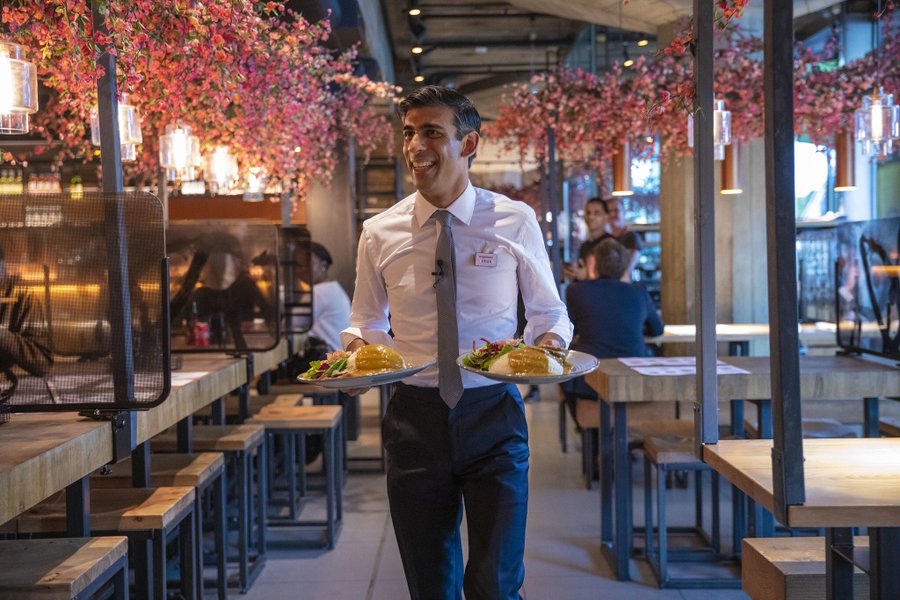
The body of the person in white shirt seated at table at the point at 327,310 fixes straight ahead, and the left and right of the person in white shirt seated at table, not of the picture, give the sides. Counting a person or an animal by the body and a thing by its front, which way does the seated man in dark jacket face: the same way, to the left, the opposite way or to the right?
to the right

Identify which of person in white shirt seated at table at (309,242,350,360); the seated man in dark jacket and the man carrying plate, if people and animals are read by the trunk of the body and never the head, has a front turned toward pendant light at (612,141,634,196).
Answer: the seated man in dark jacket

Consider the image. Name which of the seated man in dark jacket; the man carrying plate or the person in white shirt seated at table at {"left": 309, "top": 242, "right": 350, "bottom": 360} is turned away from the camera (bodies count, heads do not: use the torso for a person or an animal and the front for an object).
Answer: the seated man in dark jacket

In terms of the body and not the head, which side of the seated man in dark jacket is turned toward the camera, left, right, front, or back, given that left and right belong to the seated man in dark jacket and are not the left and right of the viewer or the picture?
back

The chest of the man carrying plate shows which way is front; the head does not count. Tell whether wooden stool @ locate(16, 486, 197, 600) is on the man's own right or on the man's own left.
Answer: on the man's own right

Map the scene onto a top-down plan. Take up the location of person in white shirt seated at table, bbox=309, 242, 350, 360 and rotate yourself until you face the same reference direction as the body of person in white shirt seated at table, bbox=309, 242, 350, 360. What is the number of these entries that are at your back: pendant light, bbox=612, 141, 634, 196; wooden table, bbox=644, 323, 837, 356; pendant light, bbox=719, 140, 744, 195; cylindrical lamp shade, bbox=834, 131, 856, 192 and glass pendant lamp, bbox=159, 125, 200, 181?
4

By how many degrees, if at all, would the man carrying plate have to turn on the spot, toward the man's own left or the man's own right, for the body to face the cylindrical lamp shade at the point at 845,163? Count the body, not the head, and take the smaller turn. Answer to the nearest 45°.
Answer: approximately 135° to the man's own left

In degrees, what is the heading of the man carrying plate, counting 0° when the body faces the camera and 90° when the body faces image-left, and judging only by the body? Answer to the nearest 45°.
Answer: approximately 0°

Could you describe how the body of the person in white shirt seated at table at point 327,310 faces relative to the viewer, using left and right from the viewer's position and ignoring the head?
facing to the left of the viewer

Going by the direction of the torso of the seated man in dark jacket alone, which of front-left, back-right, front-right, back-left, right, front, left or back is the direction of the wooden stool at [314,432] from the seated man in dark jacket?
back-left

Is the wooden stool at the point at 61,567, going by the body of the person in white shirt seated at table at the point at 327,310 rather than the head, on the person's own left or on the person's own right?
on the person's own left

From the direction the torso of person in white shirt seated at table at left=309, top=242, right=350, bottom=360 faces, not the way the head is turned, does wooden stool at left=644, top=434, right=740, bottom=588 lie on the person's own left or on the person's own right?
on the person's own left

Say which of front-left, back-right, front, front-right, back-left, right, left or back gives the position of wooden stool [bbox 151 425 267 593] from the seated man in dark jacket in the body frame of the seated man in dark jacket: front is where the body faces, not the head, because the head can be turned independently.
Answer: back-left

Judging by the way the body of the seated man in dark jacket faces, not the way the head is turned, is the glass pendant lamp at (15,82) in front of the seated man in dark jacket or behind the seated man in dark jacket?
behind

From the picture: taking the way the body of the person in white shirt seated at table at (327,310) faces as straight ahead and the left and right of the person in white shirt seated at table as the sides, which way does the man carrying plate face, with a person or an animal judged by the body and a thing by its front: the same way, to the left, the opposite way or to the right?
to the left
